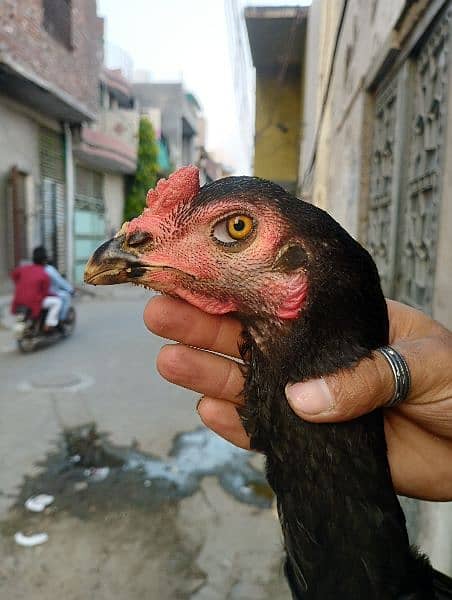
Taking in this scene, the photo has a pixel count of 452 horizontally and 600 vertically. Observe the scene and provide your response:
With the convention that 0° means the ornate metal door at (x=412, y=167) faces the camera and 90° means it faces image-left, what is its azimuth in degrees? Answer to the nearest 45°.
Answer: approximately 45°

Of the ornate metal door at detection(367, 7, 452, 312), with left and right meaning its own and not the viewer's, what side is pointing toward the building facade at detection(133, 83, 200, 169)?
right

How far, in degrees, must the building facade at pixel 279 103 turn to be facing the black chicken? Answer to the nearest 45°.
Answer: approximately 45° to its left

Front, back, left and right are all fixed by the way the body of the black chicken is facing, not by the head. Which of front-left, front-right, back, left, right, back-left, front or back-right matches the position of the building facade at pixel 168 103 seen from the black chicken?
right

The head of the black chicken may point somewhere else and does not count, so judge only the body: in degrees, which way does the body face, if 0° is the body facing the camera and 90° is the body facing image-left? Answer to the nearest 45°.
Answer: approximately 90°

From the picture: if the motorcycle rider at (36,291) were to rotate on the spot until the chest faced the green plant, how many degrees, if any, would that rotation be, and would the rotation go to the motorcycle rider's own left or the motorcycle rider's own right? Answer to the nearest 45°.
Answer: approximately 45° to the motorcycle rider's own left

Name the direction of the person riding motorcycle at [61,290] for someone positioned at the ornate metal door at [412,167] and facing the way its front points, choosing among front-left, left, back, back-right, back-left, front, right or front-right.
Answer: right

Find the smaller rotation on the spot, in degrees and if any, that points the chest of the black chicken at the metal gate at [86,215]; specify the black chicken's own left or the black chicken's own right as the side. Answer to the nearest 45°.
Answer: approximately 90° to the black chicken's own right

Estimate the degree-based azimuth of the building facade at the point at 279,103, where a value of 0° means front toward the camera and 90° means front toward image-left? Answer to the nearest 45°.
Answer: approximately 45°

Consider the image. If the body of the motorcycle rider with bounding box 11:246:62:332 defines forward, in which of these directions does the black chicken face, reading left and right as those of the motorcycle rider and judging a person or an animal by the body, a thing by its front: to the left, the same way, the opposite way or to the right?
to the left

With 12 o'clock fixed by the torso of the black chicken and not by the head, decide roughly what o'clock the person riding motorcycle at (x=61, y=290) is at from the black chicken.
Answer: The person riding motorcycle is roughly at 2 o'clock from the black chicken.
